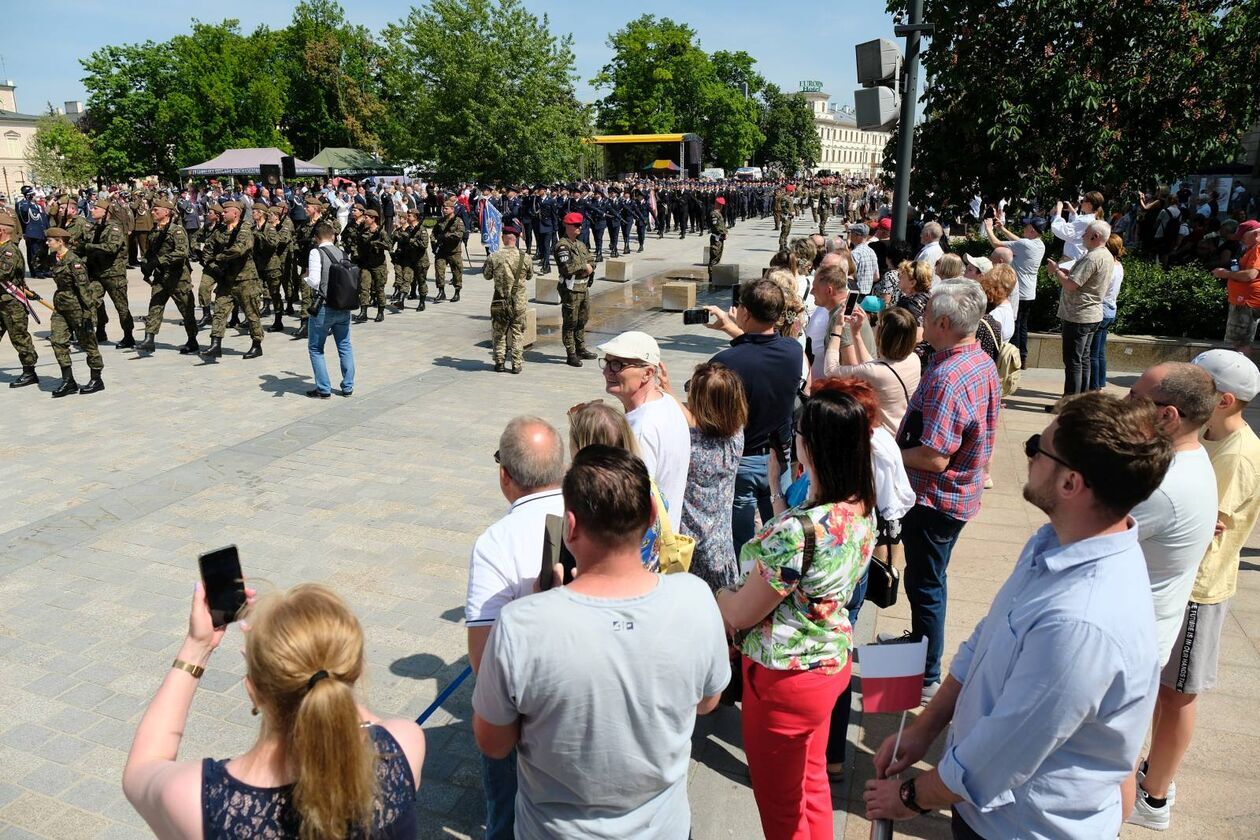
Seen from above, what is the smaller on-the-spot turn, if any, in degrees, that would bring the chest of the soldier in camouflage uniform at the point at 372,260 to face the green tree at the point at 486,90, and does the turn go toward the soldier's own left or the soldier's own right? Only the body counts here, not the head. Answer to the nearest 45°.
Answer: approximately 135° to the soldier's own right

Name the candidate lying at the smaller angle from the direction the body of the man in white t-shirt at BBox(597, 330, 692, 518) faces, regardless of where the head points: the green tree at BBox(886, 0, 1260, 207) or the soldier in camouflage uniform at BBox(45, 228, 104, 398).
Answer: the soldier in camouflage uniform

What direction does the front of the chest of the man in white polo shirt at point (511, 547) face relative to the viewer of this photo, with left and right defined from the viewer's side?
facing away from the viewer and to the left of the viewer

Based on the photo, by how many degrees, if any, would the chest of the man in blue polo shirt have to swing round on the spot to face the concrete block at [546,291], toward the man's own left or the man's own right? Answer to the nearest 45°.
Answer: approximately 45° to the man's own right

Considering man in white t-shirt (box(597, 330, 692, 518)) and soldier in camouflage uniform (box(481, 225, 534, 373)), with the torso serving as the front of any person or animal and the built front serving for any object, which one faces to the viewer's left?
the man in white t-shirt

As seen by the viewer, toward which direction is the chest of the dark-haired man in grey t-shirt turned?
away from the camera

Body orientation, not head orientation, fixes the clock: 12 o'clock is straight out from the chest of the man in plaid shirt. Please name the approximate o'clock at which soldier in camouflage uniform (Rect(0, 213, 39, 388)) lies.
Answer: The soldier in camouflage uniform is roughly at 11 o'clock from the man in plaid shirt.
